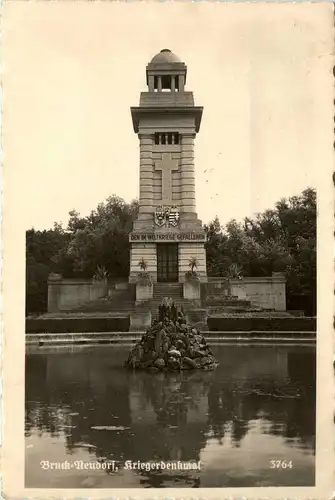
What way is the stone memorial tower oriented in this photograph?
toward the camera

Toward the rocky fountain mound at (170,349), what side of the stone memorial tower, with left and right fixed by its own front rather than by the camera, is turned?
front
